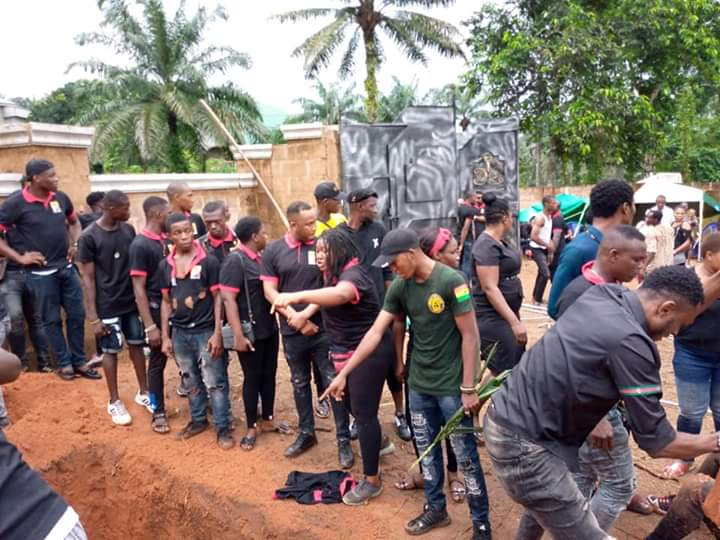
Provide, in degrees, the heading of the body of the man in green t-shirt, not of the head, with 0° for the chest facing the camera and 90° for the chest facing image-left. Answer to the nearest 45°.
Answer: approximately 45°

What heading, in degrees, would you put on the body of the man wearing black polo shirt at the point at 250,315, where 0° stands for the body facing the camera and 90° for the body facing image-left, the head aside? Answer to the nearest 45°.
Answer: approximately 315°

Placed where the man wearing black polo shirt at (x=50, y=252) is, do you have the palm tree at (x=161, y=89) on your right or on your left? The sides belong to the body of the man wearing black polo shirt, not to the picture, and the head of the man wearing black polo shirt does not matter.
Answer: on your left

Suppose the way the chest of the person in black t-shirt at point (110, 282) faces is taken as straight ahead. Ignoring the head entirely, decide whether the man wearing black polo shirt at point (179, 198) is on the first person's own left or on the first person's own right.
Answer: on the first person's own left

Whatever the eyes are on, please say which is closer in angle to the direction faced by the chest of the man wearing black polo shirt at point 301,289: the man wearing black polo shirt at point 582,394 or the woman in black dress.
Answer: the man wearing black polo shirt

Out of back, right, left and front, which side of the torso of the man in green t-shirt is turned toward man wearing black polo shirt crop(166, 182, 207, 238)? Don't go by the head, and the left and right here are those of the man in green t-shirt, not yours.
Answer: right

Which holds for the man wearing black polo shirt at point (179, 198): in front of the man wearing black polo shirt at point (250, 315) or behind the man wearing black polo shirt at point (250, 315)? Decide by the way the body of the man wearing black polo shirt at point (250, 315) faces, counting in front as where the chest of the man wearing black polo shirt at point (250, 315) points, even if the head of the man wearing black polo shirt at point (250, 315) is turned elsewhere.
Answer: behind

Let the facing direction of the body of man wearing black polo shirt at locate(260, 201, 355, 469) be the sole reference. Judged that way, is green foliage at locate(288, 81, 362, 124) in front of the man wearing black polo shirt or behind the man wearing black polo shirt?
behind
